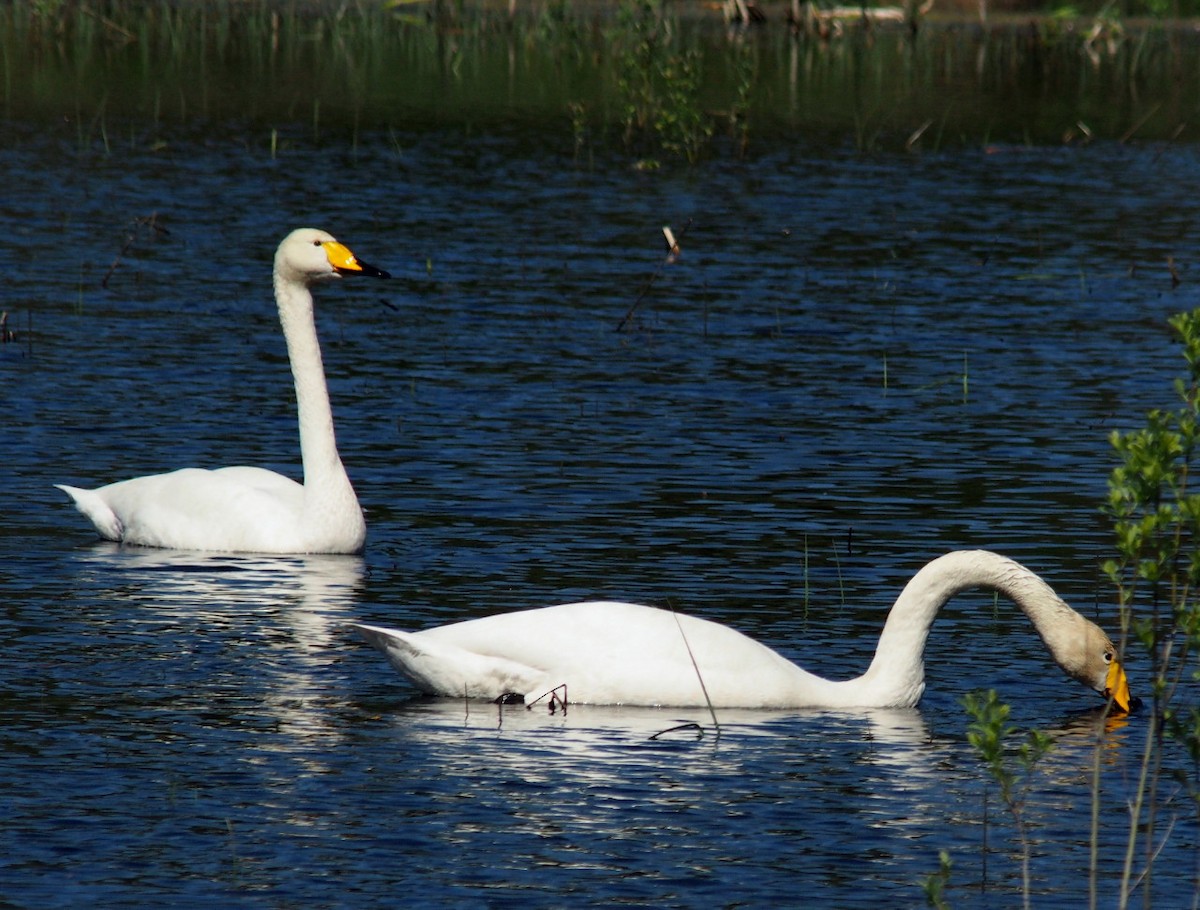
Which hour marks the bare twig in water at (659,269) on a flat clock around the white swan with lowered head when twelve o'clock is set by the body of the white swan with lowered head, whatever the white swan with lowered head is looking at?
The bare twig in water is roughly at 9 o'clock from the white swan with lowered head.

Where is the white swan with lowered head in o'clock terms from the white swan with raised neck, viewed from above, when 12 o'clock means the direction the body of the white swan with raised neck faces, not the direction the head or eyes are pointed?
The white swan with lowered head is roughly at 2 o'clock from the white swan with raised neck.

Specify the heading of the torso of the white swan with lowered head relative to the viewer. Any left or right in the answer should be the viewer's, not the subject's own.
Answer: facing to the right of the viewer

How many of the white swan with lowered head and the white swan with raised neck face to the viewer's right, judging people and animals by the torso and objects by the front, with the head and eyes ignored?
2

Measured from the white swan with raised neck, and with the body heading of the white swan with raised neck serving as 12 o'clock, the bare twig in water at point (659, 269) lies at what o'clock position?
The bare twig in water is roughly at 10 o'clock from the white swan with raised neck.

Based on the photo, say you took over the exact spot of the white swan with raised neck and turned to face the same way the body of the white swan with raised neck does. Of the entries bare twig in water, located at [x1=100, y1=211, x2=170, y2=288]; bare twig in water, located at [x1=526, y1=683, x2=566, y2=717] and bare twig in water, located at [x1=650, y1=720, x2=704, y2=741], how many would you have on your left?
1

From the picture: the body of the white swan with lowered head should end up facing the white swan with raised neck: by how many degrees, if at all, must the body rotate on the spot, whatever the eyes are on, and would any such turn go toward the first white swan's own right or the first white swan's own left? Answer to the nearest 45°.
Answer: approximately 135° to the first white swan's own left

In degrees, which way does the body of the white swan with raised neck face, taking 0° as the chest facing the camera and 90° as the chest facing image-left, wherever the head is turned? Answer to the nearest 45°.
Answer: approximately 270°

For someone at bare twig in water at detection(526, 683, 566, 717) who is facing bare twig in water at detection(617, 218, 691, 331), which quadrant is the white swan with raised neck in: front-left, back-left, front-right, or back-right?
front-left

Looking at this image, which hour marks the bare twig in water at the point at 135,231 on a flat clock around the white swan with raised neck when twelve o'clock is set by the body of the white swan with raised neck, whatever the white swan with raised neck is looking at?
The bare twig in water is roughly at 9 o'clock from the white swan with raised neck.
